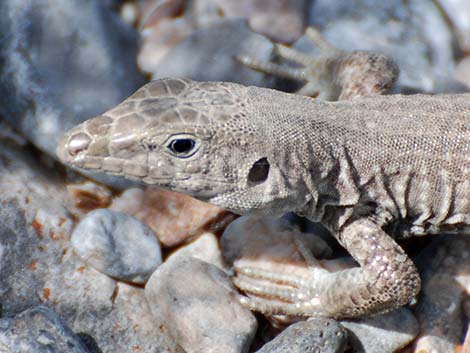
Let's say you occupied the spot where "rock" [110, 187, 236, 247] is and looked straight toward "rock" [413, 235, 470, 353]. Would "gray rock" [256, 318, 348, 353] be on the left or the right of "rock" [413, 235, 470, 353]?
right

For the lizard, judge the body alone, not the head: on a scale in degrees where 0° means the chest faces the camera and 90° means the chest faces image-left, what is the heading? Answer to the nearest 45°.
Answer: approximately 90°

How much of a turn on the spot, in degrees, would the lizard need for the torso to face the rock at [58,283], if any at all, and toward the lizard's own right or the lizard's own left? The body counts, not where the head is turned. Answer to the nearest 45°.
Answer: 0° — it already faces it

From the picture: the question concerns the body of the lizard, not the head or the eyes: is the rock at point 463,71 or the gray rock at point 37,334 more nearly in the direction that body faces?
the gray rock

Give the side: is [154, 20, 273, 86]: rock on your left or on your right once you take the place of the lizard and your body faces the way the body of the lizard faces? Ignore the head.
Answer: on your right

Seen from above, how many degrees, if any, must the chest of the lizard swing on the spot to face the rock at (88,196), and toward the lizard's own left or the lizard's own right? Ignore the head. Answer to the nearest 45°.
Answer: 0° — it already faces it

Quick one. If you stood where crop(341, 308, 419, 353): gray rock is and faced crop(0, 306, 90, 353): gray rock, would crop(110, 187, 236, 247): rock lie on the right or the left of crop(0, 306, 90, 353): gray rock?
right

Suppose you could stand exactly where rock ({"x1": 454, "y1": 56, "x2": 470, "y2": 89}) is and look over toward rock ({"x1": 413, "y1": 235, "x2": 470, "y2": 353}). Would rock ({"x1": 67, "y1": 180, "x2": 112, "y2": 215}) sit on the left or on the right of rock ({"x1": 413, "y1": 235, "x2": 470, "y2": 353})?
right

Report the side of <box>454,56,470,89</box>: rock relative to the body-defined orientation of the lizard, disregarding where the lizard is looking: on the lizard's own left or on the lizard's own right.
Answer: on the lizard's own right

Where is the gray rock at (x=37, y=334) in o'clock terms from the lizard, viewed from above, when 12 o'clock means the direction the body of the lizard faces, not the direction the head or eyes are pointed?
The gray rock is roughly at 11 o'clock from the lizard.

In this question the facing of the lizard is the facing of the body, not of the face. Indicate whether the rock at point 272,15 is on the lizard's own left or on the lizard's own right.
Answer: on the lizard's own right
